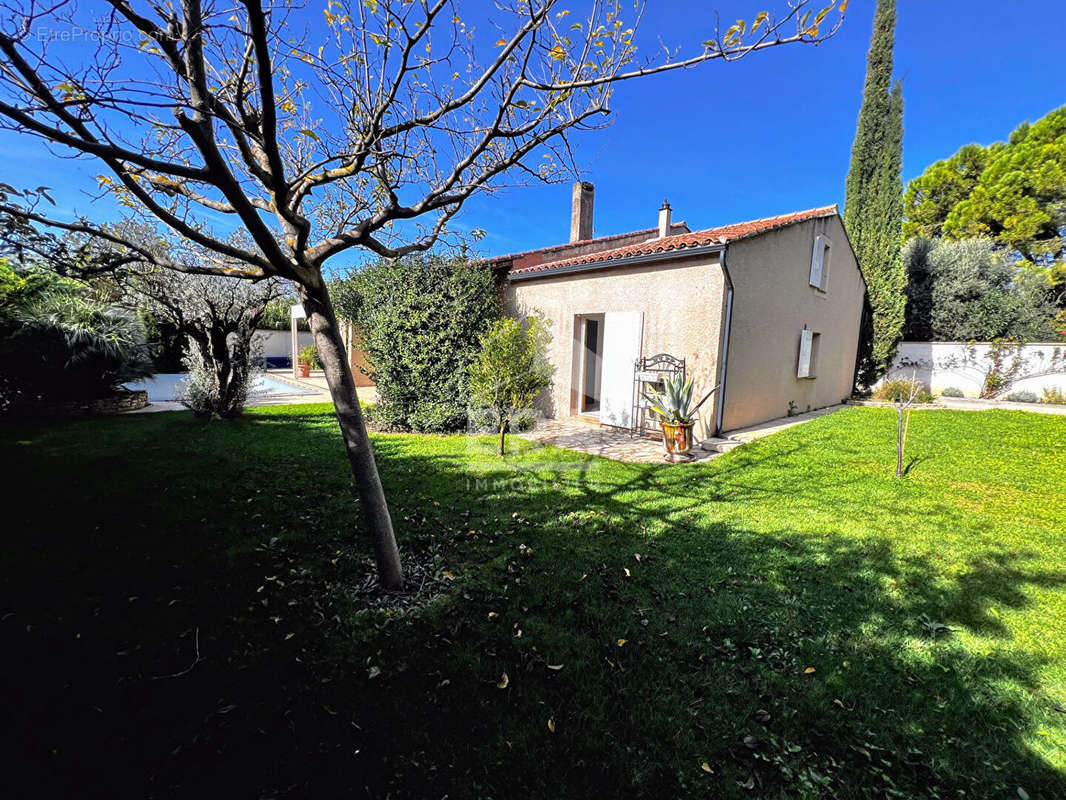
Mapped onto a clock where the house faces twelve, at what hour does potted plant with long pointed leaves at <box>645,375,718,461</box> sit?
The potted plant with long pointed leaves is roughly at 11 o'clock from the house.

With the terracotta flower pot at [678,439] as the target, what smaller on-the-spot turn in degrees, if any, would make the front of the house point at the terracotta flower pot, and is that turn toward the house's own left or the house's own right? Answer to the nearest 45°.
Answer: approximately 45° to the house's own left

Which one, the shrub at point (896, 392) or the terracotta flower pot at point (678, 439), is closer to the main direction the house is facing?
the terracotta flower pot

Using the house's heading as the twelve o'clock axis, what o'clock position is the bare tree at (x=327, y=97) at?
The bare tree is roughly at 11 o'clock from the house.

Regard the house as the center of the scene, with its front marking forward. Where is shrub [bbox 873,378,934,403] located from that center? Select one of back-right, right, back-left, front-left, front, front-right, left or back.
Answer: back

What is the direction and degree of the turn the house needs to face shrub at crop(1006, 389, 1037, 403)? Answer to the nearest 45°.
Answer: approximately 180°

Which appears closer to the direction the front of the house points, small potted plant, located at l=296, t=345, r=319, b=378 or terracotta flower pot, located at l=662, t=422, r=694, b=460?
the terracotta flower pot

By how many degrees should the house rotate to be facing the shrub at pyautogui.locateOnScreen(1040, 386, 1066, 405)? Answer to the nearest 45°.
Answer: approximately 180°

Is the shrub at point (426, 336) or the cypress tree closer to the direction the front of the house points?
the shrub

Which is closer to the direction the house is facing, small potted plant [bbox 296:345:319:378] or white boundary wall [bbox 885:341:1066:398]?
the small potted plant

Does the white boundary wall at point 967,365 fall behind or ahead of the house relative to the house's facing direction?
behind

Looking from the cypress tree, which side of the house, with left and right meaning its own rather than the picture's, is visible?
back

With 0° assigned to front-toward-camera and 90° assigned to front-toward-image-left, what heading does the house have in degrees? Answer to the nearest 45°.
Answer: approximately 45°

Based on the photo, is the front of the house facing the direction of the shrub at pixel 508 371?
yes
